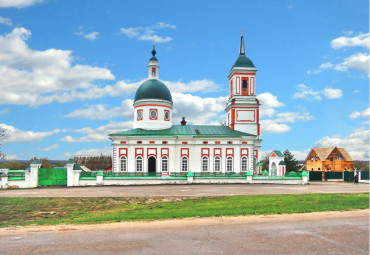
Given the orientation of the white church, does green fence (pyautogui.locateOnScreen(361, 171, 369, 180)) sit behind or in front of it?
in front

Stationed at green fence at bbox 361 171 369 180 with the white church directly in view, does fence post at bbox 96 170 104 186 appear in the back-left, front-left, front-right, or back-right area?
front-left

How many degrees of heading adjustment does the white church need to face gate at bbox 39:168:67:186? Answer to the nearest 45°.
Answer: approximately 45° to its right

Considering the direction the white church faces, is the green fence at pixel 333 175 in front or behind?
in front
